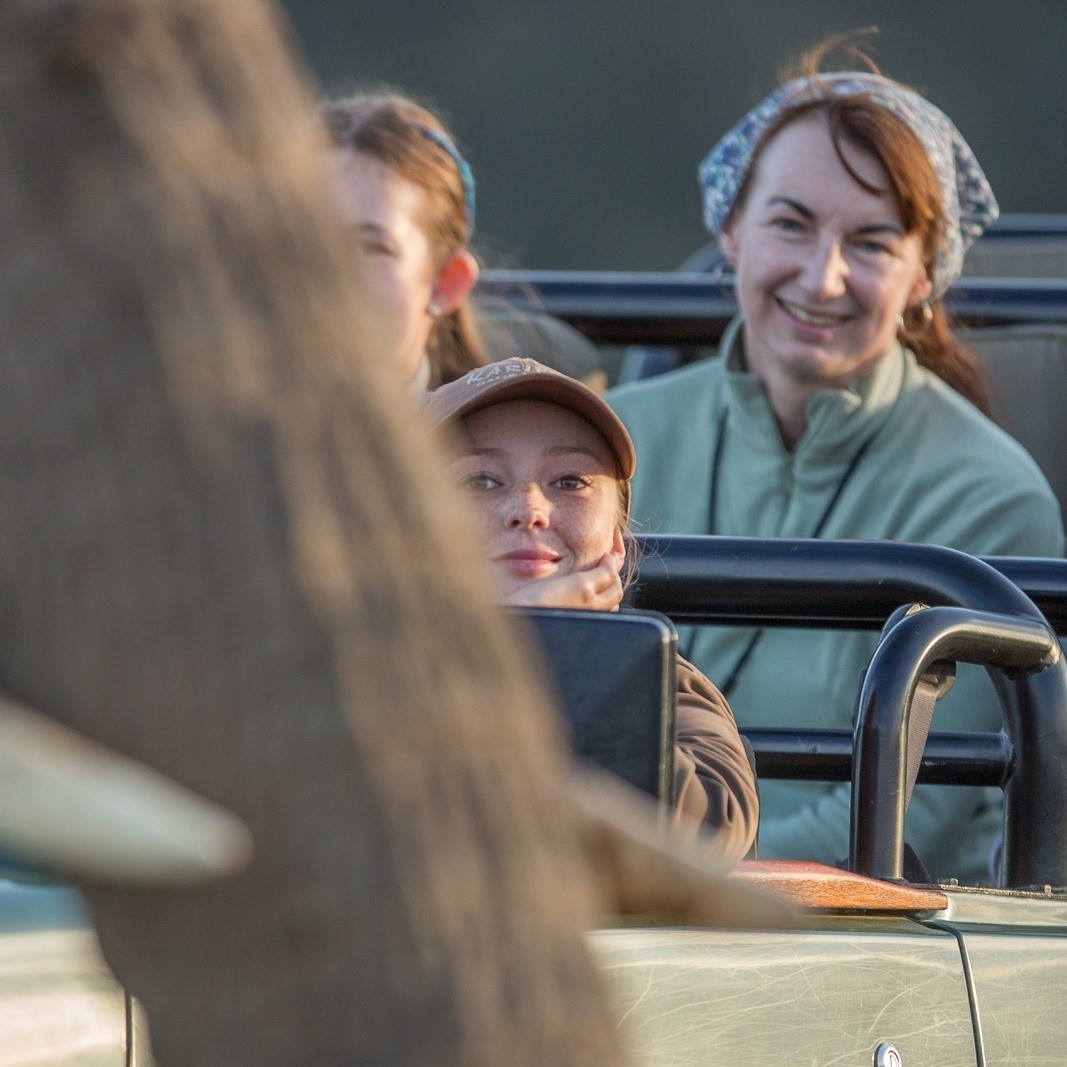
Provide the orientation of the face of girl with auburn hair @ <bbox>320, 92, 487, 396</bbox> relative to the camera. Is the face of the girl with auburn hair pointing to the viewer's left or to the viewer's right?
to the viewer's left

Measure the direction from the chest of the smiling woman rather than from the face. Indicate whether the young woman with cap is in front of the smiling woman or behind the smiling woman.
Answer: in front

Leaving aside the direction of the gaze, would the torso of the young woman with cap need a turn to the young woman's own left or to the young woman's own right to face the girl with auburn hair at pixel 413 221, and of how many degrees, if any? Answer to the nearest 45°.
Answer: approximately 180°
